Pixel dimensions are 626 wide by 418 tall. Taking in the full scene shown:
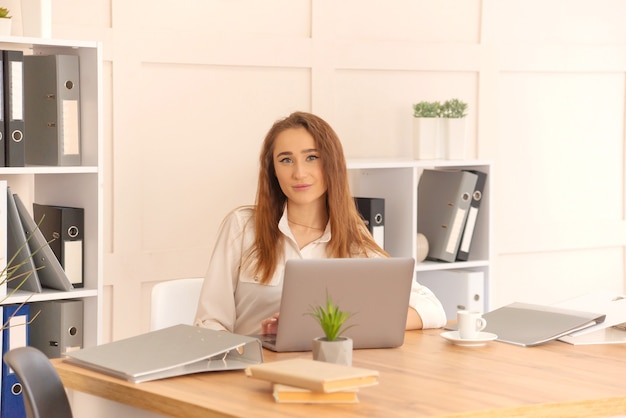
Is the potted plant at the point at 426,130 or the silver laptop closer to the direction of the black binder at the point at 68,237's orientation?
the silver laptop

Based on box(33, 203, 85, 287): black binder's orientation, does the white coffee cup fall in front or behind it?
in front

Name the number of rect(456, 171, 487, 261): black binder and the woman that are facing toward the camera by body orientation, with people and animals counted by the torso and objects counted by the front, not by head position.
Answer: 2

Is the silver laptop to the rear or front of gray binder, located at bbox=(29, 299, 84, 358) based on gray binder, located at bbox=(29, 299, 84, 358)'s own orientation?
to the front

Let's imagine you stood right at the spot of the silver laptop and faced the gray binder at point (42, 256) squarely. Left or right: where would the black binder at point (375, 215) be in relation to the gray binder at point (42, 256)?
right

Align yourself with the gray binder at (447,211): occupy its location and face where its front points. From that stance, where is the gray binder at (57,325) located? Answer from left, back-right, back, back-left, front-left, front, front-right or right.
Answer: right

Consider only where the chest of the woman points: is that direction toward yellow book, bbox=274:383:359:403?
yes

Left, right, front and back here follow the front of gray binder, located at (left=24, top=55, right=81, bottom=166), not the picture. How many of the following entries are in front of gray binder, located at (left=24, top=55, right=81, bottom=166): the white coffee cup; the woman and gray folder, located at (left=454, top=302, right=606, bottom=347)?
3

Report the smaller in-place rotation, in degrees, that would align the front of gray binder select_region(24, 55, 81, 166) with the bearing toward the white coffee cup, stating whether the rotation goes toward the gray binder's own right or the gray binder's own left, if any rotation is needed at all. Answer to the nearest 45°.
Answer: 0° — it already faces it

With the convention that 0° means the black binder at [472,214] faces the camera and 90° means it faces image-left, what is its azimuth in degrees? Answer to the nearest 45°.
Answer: approximately 0°

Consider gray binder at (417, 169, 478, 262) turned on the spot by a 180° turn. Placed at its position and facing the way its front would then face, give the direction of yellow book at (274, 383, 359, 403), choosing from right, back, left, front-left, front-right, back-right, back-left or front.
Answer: back-left
